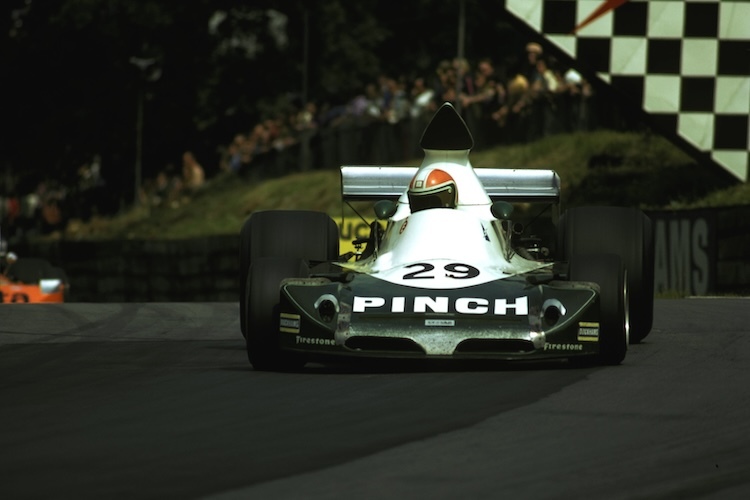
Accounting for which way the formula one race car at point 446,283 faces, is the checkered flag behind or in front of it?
behind

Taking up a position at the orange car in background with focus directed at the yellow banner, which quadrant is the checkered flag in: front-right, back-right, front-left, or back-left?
front-right

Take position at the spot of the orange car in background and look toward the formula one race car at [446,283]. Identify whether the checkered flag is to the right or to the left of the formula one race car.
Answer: left

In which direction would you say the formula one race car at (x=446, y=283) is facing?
toward the camera

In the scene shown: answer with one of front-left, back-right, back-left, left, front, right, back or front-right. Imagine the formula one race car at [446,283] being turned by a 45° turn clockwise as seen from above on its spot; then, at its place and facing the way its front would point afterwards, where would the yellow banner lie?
back-right
